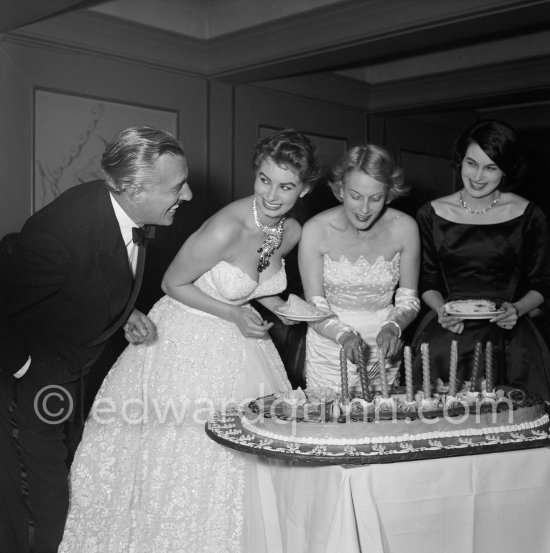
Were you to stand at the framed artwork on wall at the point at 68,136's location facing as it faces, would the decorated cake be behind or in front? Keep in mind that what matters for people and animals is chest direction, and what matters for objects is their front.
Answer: in front

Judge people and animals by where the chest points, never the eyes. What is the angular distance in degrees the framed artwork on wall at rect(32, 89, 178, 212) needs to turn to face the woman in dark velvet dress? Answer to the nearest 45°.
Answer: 0° — it already faces them

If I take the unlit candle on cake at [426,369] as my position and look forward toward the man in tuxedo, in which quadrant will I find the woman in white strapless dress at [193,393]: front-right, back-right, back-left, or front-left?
front-right

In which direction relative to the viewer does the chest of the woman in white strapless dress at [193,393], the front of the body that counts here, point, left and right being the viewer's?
facing the viewer and to the right of the viewer

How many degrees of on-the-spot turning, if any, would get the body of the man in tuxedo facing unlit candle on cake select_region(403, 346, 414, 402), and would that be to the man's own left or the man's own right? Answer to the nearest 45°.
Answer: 0° — they already face it

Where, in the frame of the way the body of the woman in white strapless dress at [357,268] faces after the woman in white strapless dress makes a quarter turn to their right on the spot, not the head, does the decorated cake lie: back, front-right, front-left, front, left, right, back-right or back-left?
left

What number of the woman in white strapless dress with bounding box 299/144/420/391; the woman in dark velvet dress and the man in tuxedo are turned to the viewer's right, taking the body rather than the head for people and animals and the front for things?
1

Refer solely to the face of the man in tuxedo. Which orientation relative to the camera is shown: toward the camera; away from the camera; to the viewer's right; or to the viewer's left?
to the viewer's right

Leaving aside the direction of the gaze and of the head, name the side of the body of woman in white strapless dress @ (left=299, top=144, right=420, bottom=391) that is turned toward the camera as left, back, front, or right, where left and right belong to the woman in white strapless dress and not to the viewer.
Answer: front

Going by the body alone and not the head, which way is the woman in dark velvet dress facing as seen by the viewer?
toward the camera

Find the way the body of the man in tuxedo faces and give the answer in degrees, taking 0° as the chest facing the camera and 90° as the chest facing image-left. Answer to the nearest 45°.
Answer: approximately 270°

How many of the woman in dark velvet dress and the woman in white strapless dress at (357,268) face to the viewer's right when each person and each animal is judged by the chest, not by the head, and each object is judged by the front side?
0
